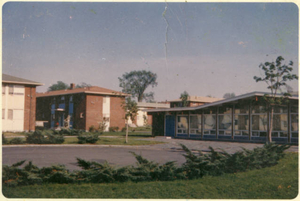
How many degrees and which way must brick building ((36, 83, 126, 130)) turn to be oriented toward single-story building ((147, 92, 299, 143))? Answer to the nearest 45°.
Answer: approximately 90° to its left

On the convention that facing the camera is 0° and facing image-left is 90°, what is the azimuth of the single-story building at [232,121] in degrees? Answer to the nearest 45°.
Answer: approximately 45°

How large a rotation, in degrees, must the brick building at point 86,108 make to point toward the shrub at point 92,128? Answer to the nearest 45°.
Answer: approximately 45° to its left

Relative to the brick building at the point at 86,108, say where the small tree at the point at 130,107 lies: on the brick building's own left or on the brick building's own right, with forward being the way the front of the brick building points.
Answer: on the brick building's own left

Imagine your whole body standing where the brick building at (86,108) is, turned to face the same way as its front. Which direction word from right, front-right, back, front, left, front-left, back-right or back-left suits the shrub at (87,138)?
front-left

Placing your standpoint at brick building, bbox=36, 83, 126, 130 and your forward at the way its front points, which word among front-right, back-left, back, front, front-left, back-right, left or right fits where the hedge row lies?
front-left

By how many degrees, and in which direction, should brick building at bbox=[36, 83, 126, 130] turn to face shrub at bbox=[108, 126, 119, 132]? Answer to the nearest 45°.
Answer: approximately 90° to its left
